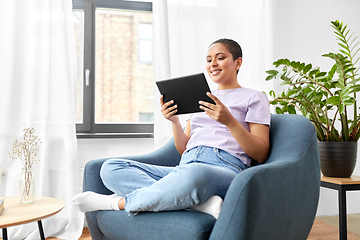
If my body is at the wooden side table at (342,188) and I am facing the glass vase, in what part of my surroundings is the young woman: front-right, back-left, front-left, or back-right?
front-left

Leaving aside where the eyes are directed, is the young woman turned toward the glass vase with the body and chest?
no

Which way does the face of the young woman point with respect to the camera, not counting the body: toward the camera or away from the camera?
toward the camera

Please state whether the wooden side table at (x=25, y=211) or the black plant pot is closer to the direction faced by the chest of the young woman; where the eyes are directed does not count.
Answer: the wooden side table

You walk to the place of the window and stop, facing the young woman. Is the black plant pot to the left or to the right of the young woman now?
left

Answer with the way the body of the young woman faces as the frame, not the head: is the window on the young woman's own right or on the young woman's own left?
on the young woman's own right

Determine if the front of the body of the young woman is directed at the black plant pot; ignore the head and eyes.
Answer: no

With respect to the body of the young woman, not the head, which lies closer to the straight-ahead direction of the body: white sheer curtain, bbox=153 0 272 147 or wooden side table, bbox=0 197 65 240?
the wooden side table

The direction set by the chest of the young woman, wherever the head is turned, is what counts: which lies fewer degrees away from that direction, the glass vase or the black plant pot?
the glass vase

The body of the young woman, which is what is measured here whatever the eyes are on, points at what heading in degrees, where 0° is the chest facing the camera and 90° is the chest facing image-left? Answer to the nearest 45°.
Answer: approximately 45°

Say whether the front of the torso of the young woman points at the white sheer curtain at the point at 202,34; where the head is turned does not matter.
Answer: no

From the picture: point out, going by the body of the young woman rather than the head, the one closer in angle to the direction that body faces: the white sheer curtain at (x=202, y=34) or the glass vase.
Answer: the glass vase

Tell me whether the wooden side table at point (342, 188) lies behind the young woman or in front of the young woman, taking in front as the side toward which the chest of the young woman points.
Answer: behind
